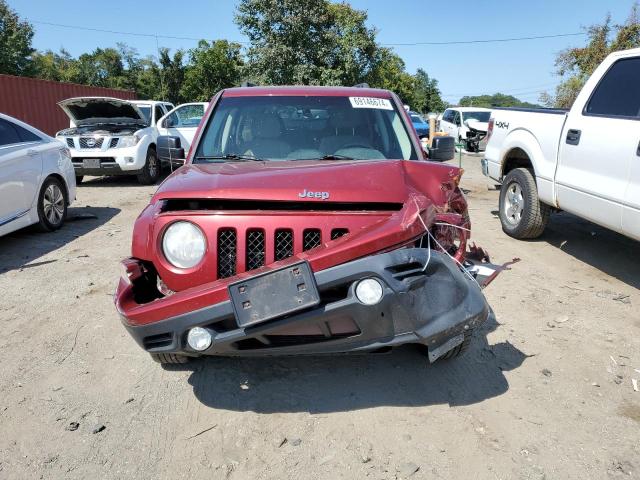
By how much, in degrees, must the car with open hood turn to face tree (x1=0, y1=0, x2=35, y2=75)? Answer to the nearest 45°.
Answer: approximately 135° to its right

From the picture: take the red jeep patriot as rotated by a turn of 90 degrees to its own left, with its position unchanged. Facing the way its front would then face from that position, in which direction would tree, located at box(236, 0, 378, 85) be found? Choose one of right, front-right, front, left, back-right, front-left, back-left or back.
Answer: left

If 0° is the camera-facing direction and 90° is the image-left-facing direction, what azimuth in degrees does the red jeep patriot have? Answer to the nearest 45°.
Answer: approximately 0°

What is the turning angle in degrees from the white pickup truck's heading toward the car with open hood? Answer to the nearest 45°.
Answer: approximately 135° to its right

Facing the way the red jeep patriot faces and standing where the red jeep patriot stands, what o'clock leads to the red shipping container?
The red shipping container is roughly at 5 o'clock from the red jeep patriot.

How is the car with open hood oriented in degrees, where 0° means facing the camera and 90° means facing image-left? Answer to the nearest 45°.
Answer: approximately 45°

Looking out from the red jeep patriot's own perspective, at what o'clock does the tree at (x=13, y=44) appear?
The tree is roughly at 5 o'clock from the red jeep patriot.

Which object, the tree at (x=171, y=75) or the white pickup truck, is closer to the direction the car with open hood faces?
the white pickup truck

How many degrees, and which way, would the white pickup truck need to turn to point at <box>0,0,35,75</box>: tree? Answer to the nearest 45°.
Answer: approximately 180°

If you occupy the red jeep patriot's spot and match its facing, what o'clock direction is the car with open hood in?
The car with open hood is roughly at 5 o'clock from the red jeep patriot.
